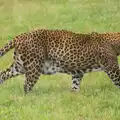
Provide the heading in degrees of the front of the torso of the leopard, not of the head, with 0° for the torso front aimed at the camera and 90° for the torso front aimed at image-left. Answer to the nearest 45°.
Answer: approximately 270°
